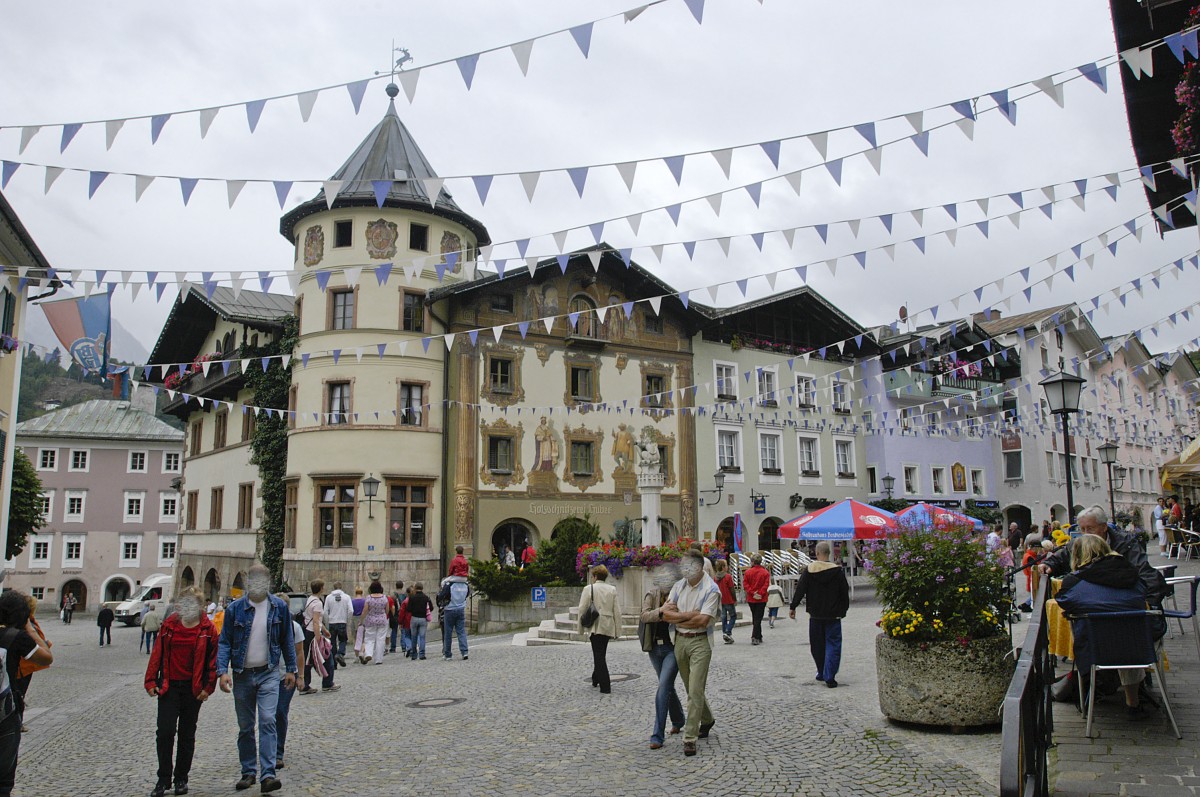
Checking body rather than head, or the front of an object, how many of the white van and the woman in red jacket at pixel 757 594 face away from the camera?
1

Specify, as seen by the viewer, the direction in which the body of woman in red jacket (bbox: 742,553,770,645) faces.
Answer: away from the camera

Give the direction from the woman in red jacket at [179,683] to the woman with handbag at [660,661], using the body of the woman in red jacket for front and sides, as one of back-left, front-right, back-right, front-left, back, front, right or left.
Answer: left

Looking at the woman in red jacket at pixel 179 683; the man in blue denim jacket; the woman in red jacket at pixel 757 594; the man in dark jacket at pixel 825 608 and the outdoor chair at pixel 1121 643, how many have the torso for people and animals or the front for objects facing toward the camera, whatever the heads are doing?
2

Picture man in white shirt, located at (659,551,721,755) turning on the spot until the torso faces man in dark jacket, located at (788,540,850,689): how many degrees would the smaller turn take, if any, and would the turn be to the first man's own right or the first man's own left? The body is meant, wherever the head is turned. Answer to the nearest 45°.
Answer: approximately 180°

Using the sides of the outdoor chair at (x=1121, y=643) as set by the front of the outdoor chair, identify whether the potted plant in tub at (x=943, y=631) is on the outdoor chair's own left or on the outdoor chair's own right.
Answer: on the outdoor chair's own left

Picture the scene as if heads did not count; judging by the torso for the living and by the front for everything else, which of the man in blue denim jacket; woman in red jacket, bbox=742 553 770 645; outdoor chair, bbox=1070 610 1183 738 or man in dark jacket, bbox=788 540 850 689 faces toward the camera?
the man in blue denim jacket

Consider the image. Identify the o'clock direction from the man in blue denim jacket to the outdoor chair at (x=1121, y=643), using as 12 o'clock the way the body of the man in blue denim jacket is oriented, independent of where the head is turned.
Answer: The outdoor chair is roughly at 10 o'clock from the man in blue denim jacket.

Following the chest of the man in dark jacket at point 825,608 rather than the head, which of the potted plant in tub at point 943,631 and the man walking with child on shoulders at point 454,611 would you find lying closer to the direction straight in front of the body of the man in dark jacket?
the man walking with child on shoulders

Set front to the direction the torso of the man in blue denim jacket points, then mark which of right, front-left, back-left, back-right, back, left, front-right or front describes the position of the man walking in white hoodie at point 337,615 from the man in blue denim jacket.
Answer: back

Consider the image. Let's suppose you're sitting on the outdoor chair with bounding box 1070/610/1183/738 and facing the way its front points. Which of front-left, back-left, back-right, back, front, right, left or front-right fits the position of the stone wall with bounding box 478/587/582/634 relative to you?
front-left

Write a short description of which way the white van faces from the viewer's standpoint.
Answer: facing the viewer and to the left of the viewer

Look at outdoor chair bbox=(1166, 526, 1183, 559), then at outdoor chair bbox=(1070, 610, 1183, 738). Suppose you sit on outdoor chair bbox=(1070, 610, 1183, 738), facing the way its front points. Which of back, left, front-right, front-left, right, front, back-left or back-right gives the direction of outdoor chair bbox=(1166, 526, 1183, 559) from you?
front

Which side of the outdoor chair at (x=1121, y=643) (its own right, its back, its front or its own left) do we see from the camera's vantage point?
back
